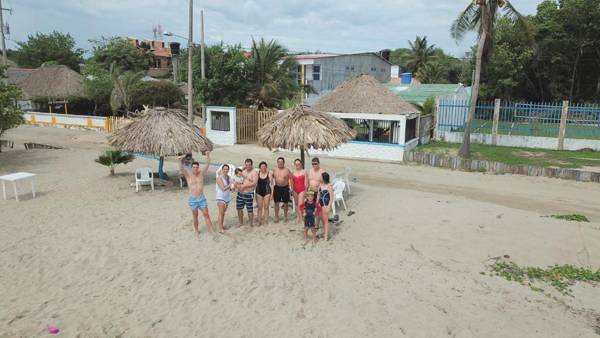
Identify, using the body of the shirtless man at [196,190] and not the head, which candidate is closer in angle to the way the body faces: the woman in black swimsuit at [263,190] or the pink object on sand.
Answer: the pink object on sand

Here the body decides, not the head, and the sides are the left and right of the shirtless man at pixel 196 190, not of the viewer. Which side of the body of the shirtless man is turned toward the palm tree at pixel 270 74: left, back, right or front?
back

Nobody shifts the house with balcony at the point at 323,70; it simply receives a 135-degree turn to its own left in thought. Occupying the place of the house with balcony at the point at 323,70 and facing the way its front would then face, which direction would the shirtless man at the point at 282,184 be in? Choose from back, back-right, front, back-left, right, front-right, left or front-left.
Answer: right

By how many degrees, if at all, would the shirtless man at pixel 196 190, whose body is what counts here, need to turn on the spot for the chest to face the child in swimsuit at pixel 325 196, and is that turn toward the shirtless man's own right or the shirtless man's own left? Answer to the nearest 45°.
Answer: approximately 90° to the shirtless man's own left

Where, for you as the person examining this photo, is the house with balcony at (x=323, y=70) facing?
facing the viewer and to the left of the viewer

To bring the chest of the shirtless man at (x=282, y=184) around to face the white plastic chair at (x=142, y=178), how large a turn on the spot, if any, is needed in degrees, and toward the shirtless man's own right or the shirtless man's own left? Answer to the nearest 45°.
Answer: approximately 135° to the shirtless man's own right

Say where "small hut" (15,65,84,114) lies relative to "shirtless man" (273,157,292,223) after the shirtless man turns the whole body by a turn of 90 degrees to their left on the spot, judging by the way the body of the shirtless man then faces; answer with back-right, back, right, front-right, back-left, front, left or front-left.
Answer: back-left

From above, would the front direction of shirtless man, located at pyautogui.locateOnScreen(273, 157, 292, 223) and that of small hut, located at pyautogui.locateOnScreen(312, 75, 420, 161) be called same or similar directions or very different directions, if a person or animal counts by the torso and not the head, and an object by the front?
same or similar directions

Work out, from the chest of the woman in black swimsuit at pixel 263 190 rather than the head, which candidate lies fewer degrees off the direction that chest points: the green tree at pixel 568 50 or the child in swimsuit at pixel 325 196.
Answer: the child in swimsuit

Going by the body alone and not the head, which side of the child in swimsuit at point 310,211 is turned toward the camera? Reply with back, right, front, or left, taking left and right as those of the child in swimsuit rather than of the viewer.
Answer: front

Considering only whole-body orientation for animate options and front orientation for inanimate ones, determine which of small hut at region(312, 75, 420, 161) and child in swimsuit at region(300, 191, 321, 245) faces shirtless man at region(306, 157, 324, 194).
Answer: the small hut

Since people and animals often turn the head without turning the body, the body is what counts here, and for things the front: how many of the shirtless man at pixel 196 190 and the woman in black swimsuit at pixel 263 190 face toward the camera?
2

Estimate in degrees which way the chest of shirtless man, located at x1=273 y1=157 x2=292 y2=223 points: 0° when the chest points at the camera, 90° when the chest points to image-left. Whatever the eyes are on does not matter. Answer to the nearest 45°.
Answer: approximately 0°

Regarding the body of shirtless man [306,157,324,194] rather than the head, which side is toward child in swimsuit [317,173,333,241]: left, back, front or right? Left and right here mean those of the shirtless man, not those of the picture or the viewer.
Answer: front

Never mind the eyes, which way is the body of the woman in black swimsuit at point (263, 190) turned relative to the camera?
toward the camera

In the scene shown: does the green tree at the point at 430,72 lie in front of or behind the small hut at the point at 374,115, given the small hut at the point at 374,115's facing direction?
behind

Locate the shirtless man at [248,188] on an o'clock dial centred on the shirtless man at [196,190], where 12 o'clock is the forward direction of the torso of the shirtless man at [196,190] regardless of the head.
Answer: the shirtless man at [248,188] is roughly at 9 o'clock from the shirtless man at [196,190].

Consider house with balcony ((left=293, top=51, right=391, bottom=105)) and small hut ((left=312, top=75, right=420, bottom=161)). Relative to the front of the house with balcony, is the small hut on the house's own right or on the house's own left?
on the house's own left

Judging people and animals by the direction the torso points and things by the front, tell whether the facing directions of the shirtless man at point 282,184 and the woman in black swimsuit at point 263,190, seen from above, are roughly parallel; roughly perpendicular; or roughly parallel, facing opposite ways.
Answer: roughly parallel

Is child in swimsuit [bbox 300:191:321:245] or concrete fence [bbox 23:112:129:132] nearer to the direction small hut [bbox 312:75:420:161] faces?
the child in swimsuit
